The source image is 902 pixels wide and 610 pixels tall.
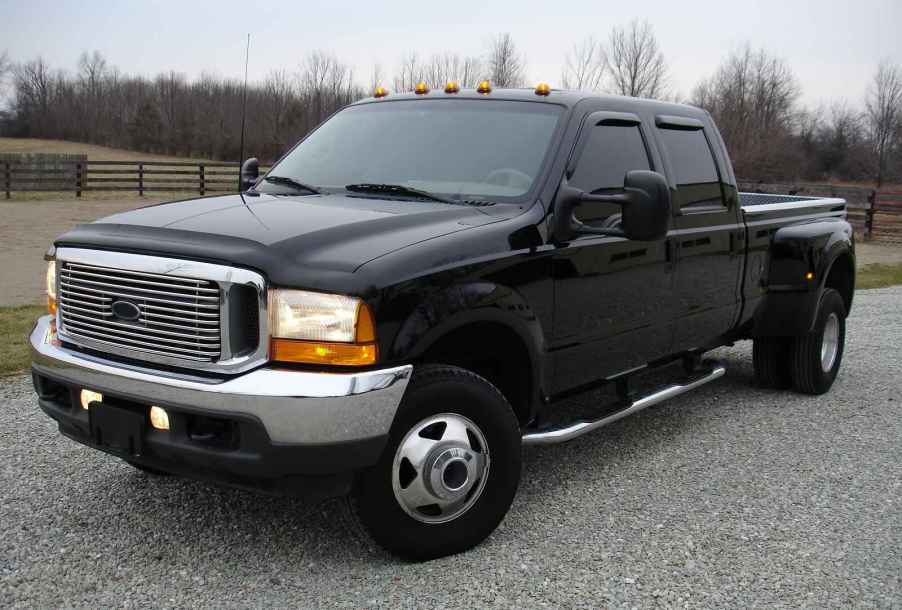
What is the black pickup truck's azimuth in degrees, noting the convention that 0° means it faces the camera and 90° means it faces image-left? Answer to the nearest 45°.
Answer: approximately 45°

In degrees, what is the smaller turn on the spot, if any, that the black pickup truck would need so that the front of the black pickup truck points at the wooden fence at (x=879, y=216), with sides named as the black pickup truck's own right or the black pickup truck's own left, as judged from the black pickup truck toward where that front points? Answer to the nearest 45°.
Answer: approximately 180°
